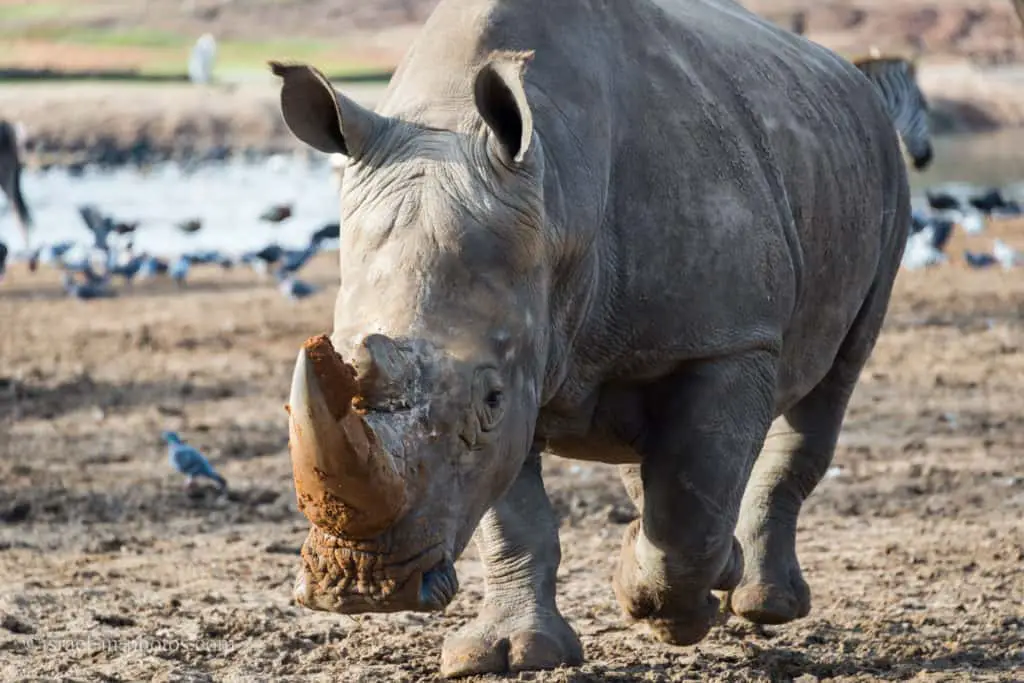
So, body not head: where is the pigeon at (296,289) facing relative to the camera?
to the viewer's left

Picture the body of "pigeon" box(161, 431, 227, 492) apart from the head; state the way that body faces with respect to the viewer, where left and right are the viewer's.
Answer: facing to the left of the viewer

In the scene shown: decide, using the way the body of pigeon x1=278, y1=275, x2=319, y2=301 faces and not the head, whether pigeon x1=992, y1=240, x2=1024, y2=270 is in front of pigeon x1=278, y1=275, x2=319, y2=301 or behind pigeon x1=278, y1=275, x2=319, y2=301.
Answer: behind

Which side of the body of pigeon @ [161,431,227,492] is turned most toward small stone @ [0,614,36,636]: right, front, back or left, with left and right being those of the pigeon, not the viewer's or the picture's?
left

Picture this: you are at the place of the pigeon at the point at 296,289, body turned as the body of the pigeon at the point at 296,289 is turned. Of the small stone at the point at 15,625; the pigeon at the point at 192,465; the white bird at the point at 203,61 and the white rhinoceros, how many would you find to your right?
1

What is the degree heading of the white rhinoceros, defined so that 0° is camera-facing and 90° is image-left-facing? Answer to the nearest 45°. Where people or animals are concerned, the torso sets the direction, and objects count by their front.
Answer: approximately 45°

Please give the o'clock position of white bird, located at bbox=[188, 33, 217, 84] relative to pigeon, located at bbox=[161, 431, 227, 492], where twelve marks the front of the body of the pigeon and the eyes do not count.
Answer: The white bird is roughly at 3 o'clock from the pigeon.
